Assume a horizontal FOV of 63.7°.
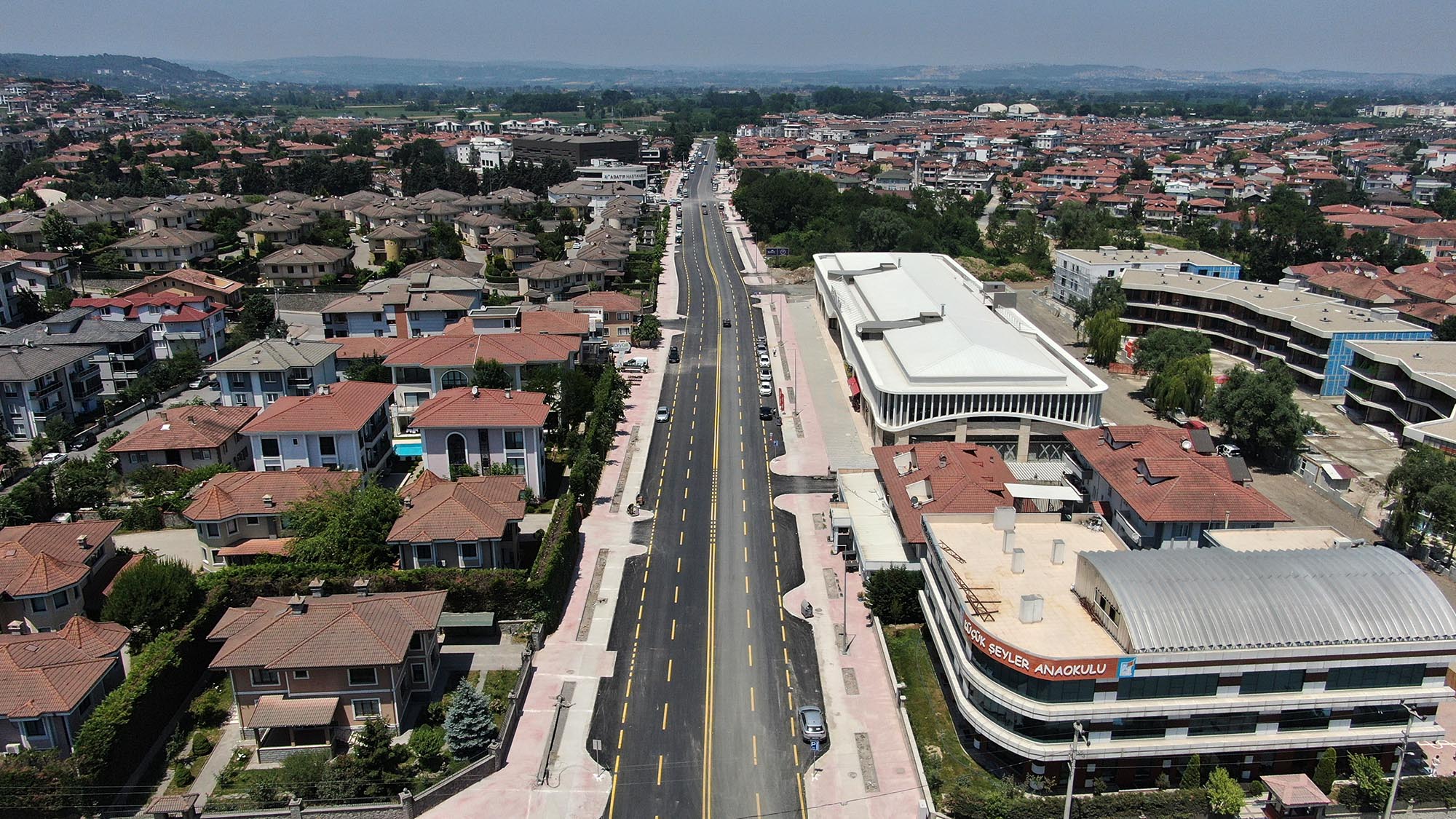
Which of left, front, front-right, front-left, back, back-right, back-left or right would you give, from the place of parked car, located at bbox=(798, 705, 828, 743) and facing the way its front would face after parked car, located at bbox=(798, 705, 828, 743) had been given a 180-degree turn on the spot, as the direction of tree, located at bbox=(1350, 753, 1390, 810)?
left

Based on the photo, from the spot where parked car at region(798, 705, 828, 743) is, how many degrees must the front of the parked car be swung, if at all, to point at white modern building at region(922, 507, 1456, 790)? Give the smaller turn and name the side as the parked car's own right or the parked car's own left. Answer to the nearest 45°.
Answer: approximately 90° to the parked car's own right

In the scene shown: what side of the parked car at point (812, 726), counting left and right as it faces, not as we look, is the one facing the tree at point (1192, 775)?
right

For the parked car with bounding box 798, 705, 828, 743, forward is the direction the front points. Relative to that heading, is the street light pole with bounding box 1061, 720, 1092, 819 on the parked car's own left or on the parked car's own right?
on the parked car's own right

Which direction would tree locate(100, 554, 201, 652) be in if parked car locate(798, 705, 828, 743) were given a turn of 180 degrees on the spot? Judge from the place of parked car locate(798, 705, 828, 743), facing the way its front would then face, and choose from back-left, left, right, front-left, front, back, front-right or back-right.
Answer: right

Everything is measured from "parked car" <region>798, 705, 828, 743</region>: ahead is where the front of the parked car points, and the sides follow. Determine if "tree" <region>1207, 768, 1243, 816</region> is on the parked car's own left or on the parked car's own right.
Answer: on the parked car's own right

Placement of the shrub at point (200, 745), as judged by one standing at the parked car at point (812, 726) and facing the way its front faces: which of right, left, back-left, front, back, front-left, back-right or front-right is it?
left

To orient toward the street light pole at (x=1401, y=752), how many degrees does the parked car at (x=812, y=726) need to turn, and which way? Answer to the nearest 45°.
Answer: approximately 90° to its right

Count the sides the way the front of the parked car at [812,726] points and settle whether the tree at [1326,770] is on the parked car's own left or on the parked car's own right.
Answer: on the parked car's own right

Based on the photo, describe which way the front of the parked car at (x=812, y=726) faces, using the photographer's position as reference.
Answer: facing away from the viewer

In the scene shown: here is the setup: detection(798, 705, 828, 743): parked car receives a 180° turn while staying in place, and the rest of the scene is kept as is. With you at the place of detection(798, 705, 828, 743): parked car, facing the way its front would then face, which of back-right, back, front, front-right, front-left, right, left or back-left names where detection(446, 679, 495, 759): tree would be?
right
